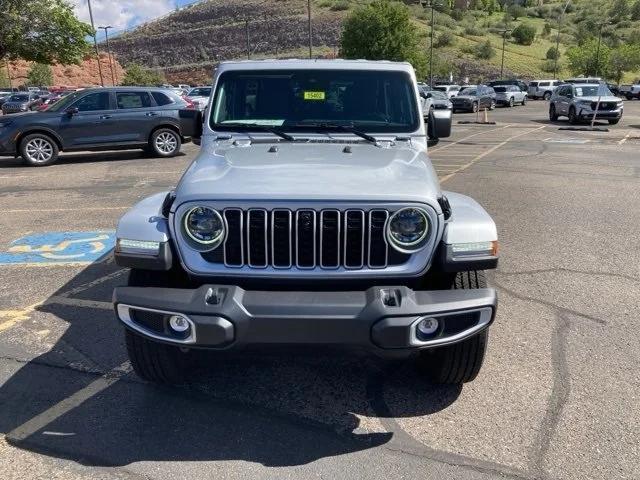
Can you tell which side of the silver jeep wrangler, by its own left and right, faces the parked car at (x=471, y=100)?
back

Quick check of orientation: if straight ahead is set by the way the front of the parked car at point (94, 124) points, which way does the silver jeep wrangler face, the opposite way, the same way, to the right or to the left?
to the left

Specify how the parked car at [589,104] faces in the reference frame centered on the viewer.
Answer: facing the viewer and to the right of the viewer

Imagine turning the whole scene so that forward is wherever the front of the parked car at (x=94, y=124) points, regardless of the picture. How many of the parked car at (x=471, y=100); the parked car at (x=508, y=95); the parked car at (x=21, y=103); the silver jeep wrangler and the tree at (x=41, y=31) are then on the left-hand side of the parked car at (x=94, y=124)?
1

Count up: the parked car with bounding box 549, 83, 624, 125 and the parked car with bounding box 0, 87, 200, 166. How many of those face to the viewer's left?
1

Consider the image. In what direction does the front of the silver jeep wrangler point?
toward the camera

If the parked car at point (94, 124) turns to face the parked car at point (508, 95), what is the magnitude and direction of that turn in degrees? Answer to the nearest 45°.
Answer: approximately 135° to its right

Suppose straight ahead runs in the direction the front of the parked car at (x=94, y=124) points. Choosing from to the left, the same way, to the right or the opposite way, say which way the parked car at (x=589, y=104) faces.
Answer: to the left

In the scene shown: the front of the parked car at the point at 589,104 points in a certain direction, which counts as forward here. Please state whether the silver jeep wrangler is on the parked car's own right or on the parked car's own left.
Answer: on the parked car's own right

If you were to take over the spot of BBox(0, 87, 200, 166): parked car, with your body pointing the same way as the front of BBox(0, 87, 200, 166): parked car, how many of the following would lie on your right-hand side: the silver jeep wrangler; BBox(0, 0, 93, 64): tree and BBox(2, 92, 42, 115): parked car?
2

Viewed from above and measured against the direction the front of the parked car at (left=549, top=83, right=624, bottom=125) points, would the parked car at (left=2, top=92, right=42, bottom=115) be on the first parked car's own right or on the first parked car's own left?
on the first parked car's own right

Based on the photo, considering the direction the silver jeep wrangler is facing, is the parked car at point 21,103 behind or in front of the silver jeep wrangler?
behind

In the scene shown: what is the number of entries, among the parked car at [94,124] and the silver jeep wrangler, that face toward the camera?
1

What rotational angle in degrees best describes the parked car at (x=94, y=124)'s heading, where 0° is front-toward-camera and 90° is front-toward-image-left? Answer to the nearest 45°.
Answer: approximately 90°
